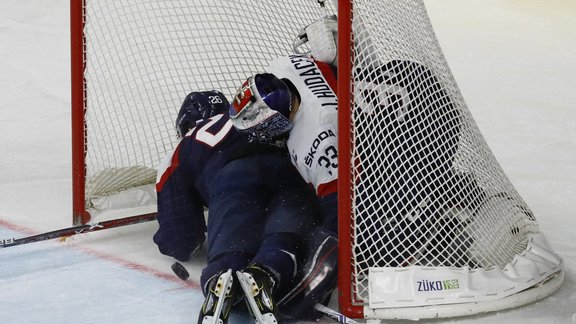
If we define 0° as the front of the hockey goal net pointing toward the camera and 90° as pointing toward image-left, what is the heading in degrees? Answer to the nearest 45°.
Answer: approximately 45°

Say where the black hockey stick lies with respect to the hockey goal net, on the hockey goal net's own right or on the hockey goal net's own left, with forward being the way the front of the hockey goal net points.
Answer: on the hockey goal net's own right
